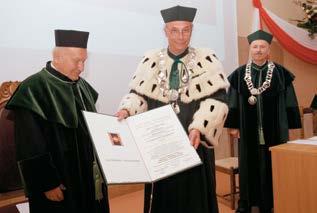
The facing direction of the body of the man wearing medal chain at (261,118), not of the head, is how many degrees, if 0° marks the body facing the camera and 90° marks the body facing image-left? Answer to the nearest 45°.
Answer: approximately 0°

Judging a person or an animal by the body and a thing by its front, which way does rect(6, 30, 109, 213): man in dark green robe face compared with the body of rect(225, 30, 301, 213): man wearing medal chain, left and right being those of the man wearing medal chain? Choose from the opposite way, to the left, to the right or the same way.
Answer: to the left

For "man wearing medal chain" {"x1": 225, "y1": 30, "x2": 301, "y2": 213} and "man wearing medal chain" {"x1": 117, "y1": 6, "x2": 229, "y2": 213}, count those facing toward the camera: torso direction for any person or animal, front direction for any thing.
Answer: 2

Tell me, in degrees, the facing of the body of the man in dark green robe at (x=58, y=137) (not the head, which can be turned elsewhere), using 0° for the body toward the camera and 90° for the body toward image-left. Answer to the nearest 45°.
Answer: approximately 315°

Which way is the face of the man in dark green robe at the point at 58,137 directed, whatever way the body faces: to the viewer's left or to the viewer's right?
to the viewer's right

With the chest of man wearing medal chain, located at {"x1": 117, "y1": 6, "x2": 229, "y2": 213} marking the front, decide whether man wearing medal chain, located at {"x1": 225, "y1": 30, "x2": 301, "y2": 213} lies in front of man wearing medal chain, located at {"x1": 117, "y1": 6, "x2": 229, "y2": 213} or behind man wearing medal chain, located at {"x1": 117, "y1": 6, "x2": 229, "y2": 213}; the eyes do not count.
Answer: behind

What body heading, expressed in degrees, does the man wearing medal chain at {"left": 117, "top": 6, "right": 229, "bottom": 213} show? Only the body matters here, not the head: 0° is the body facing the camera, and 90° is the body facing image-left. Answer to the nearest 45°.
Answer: approximately 0°
